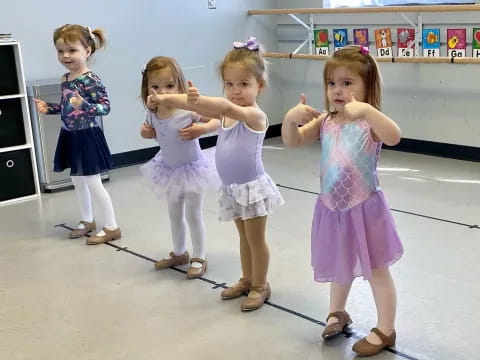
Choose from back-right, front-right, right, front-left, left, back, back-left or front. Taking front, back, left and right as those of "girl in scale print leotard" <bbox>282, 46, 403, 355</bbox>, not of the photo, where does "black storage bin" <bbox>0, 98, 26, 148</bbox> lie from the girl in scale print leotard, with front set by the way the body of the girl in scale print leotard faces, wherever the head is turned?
right

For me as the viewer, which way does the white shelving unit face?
facing the viewer and to the right of the viewer

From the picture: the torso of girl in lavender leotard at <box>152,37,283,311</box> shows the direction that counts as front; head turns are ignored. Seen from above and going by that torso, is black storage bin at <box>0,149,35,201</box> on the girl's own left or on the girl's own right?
on the girl's own right

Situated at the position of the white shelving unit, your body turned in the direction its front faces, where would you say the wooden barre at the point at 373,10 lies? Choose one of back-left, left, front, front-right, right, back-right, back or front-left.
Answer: front-left

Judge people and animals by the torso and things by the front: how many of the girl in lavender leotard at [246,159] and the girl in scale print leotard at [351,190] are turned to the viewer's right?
0

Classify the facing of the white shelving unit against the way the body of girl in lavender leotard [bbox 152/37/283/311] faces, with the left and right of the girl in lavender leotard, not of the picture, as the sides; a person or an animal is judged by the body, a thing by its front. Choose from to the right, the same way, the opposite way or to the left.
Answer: to the left

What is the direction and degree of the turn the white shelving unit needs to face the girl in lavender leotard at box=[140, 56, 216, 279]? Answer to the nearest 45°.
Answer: approximately 45° to its left

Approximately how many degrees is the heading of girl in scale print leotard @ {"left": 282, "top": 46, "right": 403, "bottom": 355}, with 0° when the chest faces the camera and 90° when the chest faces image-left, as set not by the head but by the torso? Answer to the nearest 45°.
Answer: approximately 45°

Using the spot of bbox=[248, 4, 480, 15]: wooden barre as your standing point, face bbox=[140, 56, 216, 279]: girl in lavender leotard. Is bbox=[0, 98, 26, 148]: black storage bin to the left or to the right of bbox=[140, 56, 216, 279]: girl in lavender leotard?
right

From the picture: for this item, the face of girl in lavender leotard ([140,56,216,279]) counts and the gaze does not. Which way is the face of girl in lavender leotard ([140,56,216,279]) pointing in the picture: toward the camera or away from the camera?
toward the camera

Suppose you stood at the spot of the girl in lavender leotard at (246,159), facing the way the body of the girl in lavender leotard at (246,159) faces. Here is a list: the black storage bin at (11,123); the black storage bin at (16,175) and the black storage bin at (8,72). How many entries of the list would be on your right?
3

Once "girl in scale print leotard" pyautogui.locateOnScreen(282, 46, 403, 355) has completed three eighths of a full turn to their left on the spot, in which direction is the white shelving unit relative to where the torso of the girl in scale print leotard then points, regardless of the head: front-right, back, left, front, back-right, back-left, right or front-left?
back-left
